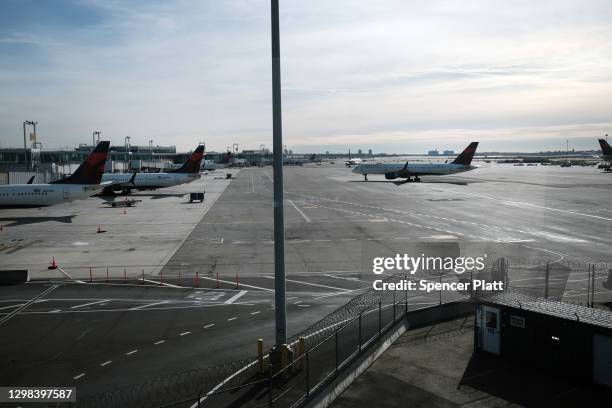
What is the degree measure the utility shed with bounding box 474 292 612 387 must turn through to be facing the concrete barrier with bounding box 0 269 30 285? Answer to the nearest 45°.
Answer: approximately 45° to its right

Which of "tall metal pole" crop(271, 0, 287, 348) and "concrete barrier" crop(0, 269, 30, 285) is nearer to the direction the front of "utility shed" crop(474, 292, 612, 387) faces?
the tall metal pole

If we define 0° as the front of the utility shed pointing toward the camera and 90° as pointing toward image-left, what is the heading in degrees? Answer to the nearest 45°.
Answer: approximately 45°
